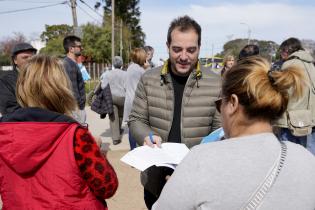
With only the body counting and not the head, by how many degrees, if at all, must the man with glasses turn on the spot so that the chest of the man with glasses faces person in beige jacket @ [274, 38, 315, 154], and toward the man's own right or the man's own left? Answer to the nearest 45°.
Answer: approximately 45° to the man's own right

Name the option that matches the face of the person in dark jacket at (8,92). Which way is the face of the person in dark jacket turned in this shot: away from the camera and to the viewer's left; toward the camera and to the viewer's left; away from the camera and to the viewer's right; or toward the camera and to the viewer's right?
toward the camera and to the viewer's right

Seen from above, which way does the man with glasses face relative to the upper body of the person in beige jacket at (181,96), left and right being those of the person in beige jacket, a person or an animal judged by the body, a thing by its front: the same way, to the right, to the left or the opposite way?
to the left

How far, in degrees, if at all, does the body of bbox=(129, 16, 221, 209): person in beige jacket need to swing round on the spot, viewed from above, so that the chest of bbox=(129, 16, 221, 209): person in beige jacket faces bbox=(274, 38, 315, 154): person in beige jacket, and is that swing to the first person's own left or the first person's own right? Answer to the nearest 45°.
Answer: approximately 135° to the first person's own left

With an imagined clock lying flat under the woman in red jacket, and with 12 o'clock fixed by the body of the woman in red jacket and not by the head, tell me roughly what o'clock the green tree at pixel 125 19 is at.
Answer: The green tree is roughly at 11 o'clock from the woman in red jacket.

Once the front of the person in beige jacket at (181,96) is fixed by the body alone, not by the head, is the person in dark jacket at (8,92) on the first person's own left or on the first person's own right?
on the first person's own right

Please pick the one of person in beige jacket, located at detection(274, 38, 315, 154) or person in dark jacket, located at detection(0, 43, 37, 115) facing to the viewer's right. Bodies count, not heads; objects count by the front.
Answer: the person in dark jacket

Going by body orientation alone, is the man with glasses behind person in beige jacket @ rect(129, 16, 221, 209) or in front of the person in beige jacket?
behind

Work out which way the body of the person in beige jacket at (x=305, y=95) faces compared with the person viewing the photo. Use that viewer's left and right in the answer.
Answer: facing to the left of the viewer

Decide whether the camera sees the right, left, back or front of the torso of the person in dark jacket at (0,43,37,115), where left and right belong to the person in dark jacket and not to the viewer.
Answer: right

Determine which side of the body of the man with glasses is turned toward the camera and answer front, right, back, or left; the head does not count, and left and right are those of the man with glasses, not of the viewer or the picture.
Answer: right

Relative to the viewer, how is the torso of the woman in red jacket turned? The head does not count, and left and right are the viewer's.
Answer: facing away from the viewer and to the right of the viewer
